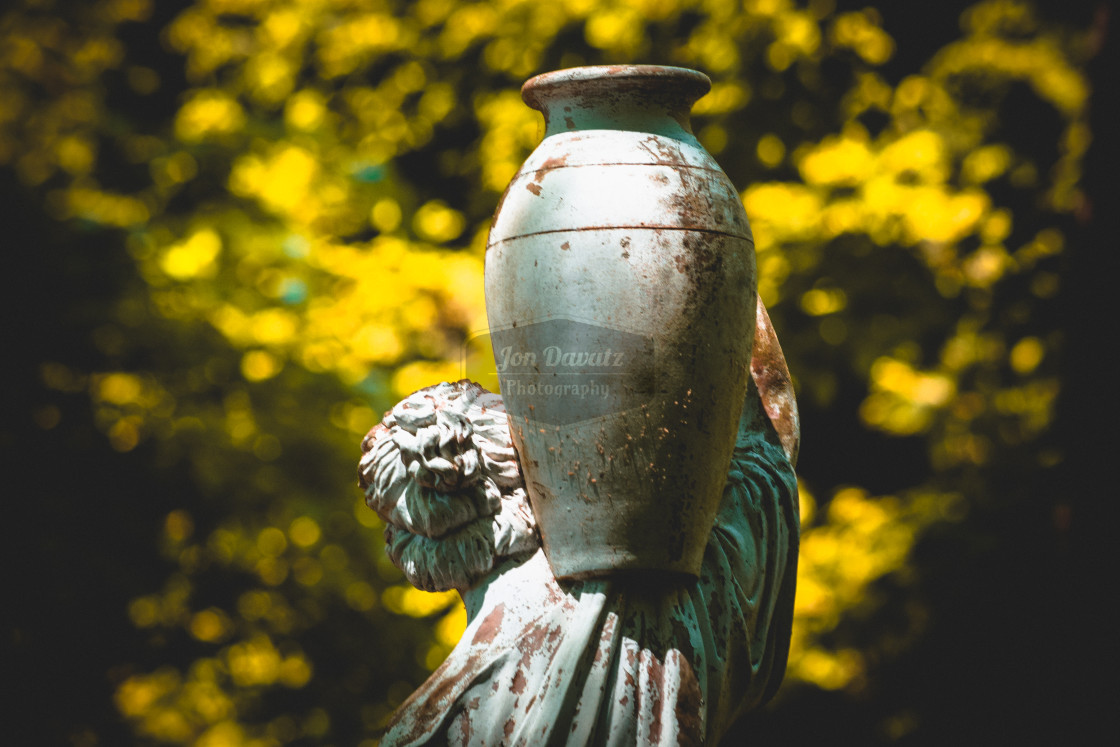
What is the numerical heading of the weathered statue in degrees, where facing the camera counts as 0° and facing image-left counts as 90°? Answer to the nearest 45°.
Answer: approximately 180°
